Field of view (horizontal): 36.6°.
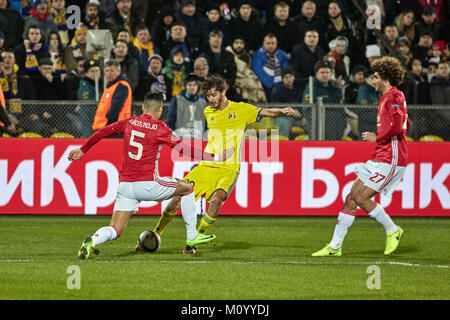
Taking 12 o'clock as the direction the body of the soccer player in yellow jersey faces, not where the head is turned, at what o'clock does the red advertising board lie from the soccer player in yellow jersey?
The red advertising board is roughly at 5 o'clock from the soccer player in yellow jersey.

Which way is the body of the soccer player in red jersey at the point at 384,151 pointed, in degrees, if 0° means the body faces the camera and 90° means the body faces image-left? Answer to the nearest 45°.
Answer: approximately 90°

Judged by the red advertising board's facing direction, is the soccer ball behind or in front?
in front

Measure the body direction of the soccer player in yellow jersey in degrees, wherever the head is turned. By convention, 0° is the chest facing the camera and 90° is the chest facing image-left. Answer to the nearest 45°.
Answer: approximately 45°

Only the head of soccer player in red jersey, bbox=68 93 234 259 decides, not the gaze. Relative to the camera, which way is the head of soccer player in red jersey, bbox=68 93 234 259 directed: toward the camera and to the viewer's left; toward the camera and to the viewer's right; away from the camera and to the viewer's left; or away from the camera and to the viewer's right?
away from the camera and to the viewer's right

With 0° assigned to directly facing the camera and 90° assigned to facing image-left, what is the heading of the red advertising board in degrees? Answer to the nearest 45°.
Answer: approximately 0°

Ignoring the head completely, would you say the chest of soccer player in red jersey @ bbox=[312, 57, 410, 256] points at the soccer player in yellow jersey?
yes

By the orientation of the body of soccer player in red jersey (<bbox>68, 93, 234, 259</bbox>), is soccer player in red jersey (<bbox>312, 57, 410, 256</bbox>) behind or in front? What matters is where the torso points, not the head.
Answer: in front

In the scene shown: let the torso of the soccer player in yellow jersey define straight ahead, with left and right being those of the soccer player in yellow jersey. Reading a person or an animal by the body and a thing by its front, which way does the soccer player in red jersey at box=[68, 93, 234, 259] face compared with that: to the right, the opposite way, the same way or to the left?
the opposite way

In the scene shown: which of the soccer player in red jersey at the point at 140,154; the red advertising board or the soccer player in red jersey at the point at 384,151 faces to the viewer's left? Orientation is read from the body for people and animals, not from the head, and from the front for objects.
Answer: the soccer player in red jersey at the point at 384,151

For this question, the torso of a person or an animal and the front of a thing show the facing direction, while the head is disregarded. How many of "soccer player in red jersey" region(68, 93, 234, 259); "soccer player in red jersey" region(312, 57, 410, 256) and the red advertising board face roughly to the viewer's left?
1
